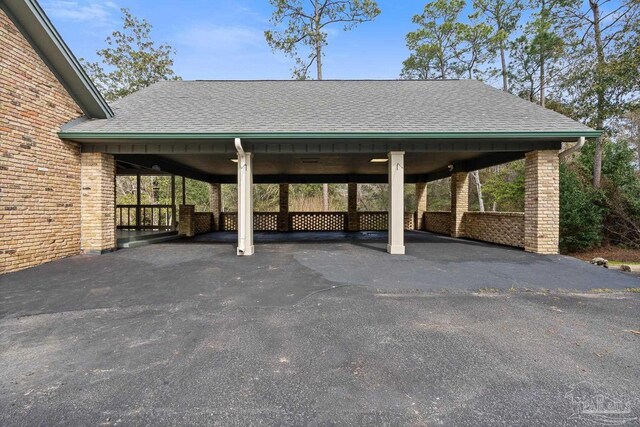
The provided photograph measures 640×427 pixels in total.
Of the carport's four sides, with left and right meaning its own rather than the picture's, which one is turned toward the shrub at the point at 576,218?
left

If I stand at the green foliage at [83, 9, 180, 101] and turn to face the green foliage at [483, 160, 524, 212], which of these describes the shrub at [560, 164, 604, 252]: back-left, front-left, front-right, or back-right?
front-right

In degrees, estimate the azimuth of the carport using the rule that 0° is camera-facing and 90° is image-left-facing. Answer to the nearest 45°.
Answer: approximately 0°

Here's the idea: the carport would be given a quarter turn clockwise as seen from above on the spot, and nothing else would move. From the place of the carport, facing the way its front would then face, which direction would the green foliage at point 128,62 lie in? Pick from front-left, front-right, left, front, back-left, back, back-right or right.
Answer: front-right

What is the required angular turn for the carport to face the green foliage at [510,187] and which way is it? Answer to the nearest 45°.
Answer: approximately 135° to its left
